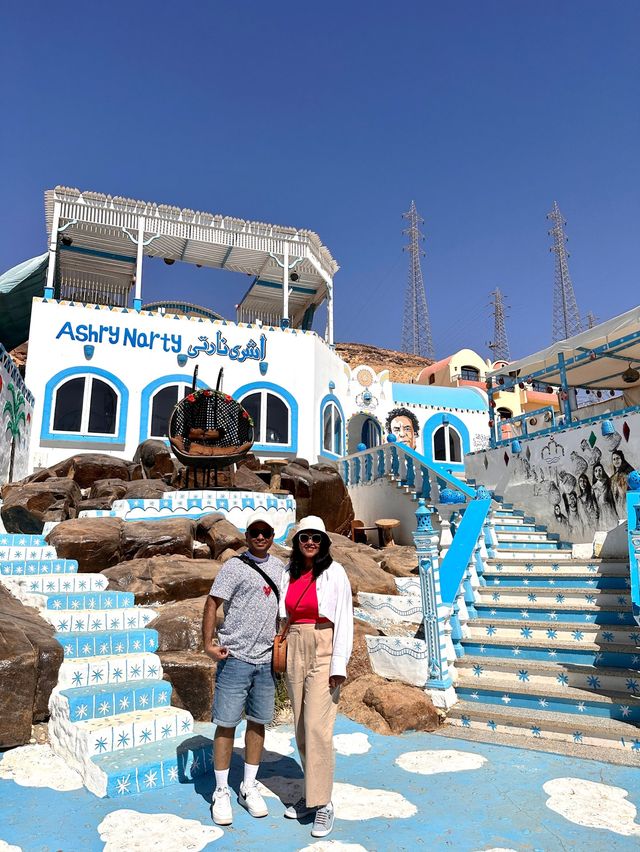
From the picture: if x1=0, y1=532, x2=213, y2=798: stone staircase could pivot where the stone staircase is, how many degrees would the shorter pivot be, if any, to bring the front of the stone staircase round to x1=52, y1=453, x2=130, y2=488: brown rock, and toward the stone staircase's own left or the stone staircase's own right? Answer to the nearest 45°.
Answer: approximately 135° to the stone staircase's own left

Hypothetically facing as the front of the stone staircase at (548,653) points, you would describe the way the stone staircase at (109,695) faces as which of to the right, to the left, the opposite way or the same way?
to the left

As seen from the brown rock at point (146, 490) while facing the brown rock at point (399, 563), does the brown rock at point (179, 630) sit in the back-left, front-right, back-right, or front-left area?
front-right

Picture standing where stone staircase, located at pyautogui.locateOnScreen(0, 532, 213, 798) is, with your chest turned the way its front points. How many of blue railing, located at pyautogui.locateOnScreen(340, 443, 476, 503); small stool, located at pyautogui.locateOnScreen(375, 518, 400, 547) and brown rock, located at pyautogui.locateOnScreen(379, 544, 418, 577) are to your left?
3

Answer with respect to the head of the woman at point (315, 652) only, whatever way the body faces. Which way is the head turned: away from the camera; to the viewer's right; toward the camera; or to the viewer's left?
toward the camera

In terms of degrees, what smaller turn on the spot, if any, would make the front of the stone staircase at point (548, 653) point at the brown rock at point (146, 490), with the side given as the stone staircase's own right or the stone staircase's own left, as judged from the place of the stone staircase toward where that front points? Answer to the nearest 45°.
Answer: approximately 135° to the stone staircase's own right

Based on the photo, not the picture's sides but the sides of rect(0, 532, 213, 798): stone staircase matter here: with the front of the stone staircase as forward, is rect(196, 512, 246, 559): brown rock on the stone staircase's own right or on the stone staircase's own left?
on the stone staircase's own left

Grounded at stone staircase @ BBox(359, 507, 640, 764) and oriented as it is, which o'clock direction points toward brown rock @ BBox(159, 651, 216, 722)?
The brown rock is roughly at 2 o'clock from the stone staircase.

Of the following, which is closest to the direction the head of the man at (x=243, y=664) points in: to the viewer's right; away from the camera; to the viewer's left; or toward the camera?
toward the camera

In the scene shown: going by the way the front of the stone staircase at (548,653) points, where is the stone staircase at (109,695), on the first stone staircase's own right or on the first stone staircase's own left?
on the first stone staircase's own right

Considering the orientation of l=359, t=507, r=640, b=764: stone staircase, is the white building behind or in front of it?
behind

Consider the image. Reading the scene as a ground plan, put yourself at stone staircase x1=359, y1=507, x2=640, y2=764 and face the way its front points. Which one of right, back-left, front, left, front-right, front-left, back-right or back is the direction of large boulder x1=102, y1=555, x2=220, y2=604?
right

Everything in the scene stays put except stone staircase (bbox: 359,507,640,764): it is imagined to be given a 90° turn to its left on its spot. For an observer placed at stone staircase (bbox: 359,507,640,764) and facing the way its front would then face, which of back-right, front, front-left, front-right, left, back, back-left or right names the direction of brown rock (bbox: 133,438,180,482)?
back-left

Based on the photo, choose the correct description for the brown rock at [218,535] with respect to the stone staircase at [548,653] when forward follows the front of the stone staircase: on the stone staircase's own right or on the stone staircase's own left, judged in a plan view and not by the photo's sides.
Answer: on the stone staircase's own right

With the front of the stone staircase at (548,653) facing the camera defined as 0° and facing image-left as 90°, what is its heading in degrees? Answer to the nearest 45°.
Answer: approximately 0°

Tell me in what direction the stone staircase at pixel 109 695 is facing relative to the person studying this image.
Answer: facing the viewer and to the right of the viewer

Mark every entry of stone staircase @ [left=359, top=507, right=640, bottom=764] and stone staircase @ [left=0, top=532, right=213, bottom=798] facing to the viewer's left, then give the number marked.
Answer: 0

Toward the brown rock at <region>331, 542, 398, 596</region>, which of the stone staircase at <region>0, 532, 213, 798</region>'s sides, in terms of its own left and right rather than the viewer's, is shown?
left
